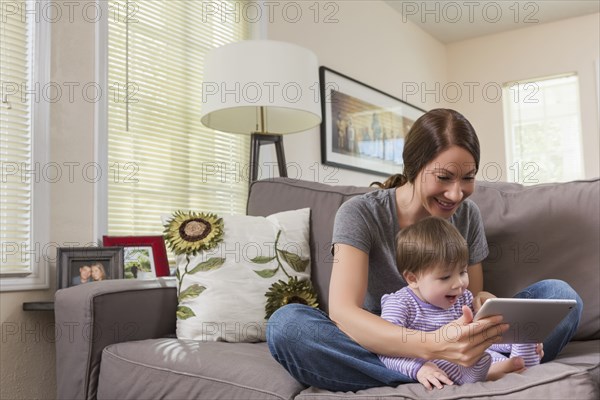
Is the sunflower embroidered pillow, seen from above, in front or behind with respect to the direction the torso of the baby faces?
behind

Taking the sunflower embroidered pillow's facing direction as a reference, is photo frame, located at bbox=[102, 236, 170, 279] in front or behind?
behind

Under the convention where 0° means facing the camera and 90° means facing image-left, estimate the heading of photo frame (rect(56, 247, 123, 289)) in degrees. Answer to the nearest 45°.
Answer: approximately 0°

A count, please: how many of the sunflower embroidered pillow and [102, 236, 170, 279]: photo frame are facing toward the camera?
2

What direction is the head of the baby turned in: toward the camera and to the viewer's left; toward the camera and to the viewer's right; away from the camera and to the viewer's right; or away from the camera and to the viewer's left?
toward the camera and to the viewer's right

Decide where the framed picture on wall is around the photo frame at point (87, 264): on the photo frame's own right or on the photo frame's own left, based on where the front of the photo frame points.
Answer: on the photo frame's own left
